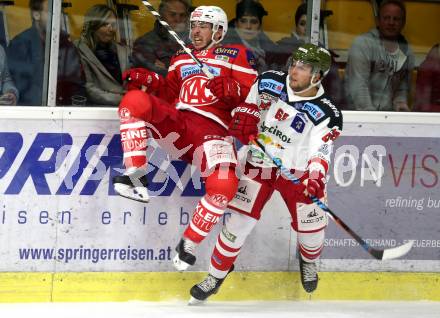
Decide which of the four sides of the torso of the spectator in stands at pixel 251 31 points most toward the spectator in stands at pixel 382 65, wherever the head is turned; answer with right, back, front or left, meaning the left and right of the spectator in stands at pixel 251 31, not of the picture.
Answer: left

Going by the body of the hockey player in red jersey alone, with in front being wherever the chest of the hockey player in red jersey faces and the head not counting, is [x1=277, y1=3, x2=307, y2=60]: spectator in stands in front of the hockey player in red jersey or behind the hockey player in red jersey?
behind

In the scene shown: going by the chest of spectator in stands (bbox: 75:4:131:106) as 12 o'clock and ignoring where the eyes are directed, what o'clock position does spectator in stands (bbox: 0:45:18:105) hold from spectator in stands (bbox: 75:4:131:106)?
spectator in stands (bbox: 0:45:18:105) is roughly at 4 o'clock from spectator in stands (bbox: 75:4:131:106).

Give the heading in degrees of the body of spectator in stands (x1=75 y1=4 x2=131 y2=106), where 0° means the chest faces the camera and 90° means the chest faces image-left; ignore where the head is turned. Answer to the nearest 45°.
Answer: approximately 315°

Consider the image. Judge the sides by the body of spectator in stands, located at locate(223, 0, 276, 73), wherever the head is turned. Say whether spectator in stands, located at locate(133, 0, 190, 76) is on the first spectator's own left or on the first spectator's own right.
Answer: on the first spectator's own right

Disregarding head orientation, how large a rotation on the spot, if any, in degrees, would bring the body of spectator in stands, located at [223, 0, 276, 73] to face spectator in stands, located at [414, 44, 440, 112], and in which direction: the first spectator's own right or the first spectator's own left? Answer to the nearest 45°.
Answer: approximately 90° to the first spectator's own left
